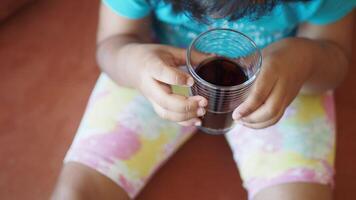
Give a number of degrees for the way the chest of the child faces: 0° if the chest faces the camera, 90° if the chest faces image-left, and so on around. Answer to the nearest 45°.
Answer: approximately 0°
